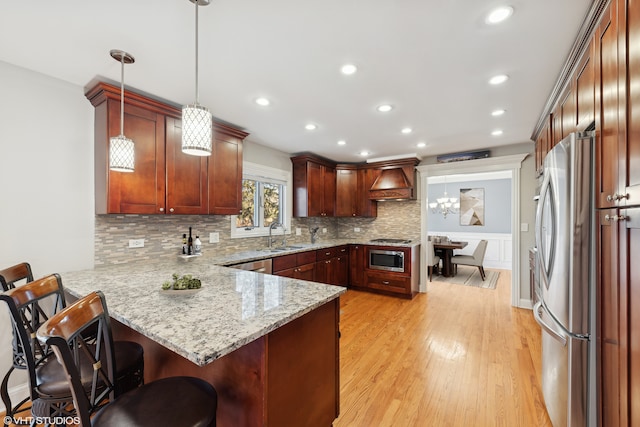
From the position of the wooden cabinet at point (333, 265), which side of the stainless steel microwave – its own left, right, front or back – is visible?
right

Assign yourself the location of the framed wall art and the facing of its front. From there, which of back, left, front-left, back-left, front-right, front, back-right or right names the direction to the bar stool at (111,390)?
front

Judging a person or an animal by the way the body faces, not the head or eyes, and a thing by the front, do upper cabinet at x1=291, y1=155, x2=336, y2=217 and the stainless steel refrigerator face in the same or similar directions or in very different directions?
very different directions

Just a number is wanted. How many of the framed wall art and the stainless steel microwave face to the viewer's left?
0

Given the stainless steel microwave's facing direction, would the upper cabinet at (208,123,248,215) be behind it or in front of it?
in front

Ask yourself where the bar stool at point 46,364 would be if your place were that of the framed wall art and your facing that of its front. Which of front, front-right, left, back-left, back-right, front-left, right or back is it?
front

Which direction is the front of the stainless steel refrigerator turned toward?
to the viewer's left

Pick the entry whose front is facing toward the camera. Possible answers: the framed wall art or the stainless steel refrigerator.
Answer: the framed wall art

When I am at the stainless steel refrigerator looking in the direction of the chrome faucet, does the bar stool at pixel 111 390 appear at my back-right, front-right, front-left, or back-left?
front-left

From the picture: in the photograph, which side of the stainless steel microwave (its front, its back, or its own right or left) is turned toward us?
front

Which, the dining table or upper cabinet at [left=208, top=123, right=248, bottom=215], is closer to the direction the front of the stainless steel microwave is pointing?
the upper cabinet

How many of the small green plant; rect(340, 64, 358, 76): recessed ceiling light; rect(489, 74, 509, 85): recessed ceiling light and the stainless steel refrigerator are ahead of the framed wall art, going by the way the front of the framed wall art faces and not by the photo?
4

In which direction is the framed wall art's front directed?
toward the camera

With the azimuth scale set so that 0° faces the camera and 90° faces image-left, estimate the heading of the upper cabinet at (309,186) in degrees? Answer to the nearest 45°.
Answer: approximately 315°

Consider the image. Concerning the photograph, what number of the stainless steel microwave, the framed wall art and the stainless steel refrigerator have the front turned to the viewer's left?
1

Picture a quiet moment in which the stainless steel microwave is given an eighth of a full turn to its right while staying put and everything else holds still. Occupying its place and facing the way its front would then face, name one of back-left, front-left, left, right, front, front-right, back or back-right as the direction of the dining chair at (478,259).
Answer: back

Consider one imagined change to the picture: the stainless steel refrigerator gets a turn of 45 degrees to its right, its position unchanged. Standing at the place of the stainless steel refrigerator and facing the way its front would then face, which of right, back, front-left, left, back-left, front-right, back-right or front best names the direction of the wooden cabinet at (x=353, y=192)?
front
